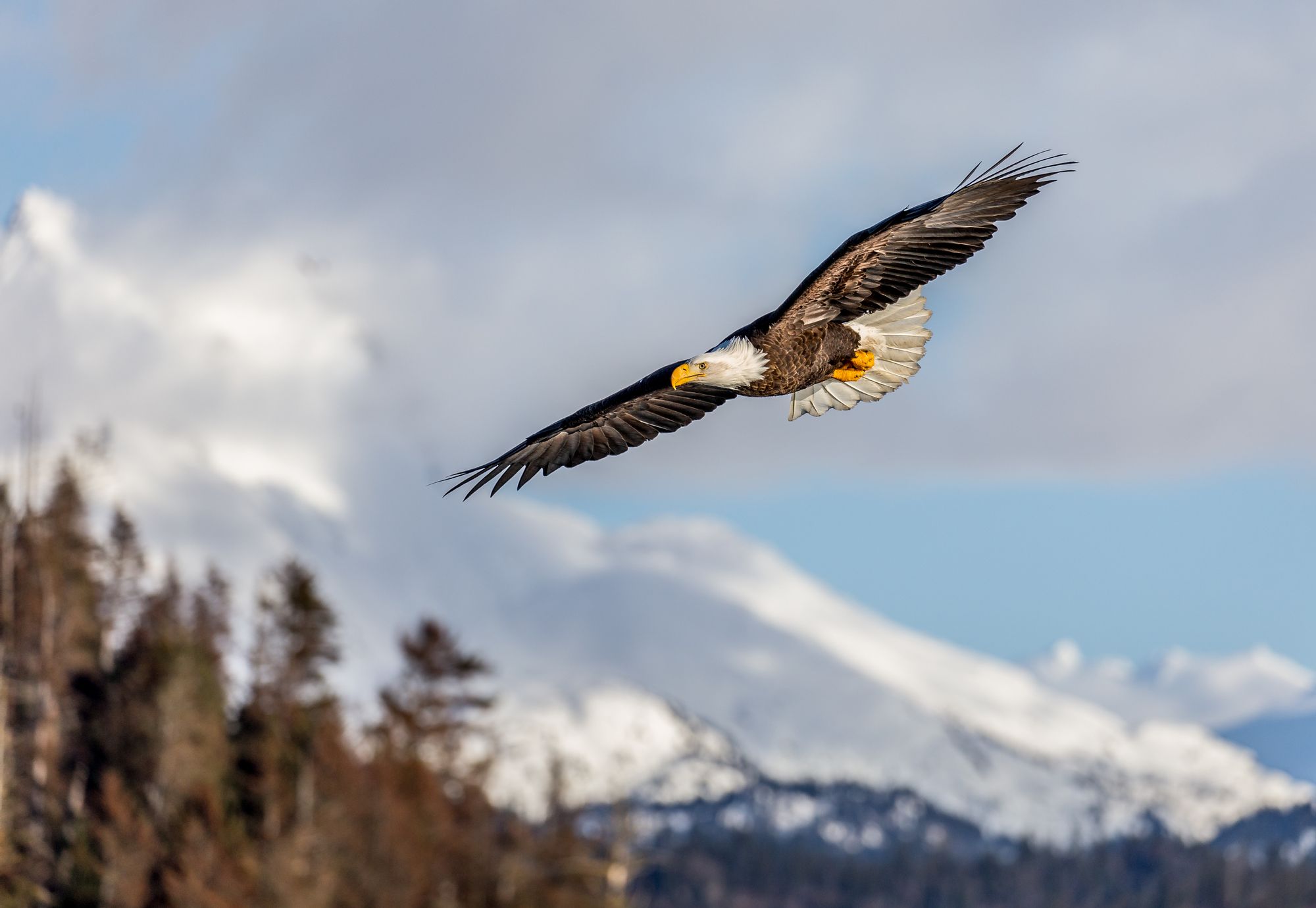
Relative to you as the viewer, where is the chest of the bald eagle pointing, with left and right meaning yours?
facing the viewer and to the left of the viewer
